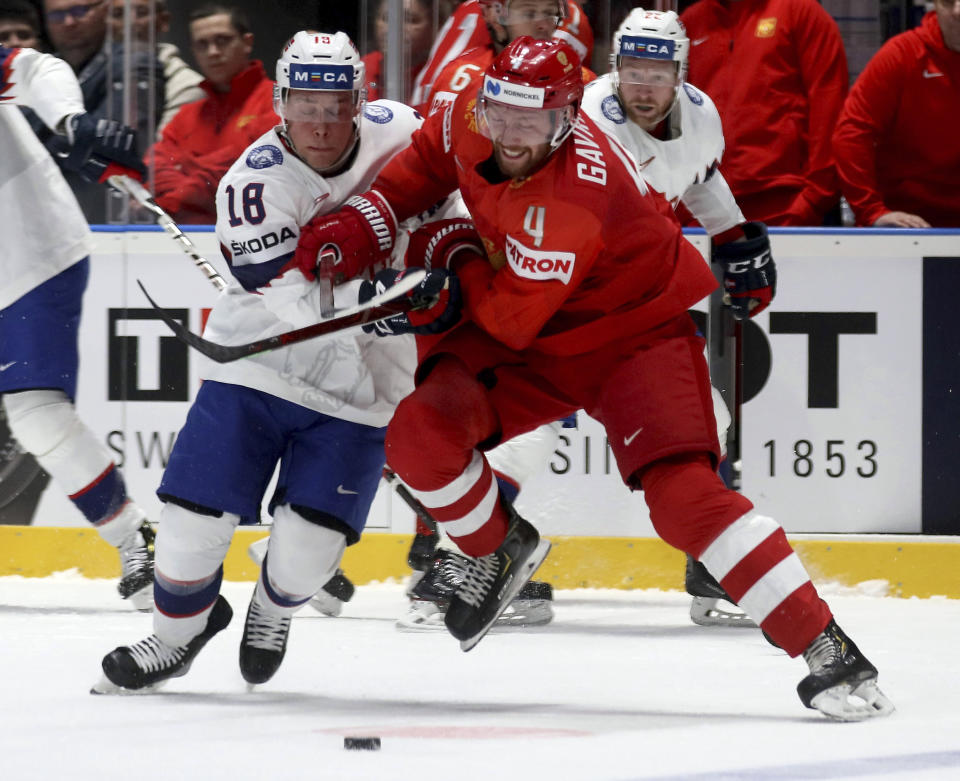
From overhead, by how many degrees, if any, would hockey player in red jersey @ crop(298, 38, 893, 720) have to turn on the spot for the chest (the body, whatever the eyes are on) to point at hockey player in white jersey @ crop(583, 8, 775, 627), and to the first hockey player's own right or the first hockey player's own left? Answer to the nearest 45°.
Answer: approximately 135° to the first hockey player's own right

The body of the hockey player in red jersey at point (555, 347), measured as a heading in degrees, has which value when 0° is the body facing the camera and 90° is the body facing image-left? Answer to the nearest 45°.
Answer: approximately 45°

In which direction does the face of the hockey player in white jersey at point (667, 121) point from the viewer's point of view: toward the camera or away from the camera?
toward the camera

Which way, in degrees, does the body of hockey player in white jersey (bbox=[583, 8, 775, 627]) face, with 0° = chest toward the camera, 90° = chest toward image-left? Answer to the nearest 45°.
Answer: approximately 0°

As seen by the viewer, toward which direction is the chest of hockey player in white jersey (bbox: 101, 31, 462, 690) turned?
toward the camera

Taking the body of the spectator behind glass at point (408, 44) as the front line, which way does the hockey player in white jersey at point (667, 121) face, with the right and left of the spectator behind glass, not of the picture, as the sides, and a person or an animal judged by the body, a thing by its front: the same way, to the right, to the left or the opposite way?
the same way

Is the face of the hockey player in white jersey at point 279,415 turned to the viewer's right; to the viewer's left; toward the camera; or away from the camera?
toward the camera

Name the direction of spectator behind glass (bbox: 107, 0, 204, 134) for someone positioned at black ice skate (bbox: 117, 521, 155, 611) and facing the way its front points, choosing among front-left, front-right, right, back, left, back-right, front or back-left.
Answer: back-right

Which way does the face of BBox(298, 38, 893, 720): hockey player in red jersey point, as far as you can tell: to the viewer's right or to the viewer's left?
to the viewer's left

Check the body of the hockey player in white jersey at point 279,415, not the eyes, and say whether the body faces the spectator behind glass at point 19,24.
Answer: no

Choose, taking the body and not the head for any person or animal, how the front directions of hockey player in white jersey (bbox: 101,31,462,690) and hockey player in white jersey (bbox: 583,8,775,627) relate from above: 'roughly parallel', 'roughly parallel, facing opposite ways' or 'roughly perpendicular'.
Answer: roughly parallel

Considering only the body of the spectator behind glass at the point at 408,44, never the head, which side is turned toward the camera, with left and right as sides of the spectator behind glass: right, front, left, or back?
front
